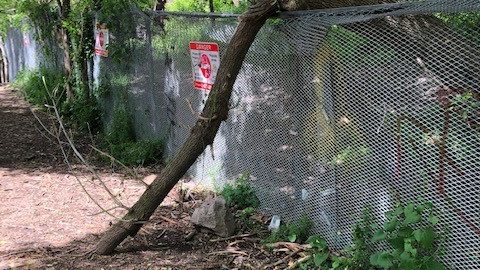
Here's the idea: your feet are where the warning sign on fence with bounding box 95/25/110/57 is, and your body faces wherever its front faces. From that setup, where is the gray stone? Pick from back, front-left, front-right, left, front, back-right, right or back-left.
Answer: front-left

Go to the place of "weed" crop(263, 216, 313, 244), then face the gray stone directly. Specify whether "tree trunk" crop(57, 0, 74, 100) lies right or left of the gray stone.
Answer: right

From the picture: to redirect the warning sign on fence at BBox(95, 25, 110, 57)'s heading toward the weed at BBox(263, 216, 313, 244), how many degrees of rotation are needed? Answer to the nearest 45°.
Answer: approximately 45° to its left

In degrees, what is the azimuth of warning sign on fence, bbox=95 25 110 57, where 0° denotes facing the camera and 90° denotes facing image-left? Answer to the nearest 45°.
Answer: approximately 45°

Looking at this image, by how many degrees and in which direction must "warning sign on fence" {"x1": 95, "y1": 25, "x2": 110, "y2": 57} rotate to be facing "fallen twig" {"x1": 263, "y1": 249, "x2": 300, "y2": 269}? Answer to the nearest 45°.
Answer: approximately 45° to its left

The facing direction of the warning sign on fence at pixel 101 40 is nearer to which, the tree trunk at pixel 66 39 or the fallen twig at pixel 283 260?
the fallen twig

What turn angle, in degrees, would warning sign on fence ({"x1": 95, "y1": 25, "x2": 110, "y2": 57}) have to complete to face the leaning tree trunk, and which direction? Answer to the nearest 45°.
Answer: approximately 45° to its left

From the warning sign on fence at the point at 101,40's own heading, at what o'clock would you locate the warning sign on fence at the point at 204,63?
the warning sign on fence at the point at 204,63 is roughly at 10 o'clock from the warning sign on fence at the point at 101,40.
